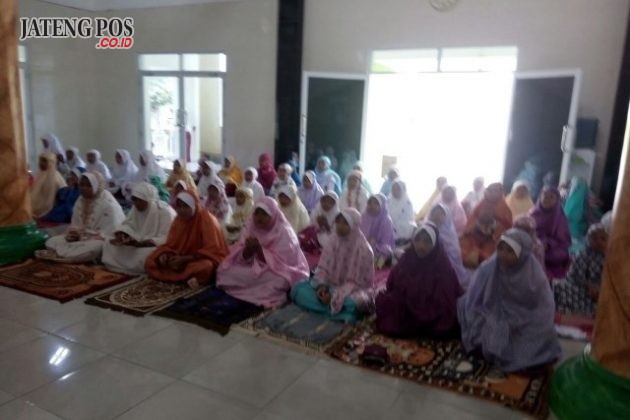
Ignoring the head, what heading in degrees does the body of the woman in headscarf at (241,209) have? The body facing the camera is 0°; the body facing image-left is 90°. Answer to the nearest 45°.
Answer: approximately 45°

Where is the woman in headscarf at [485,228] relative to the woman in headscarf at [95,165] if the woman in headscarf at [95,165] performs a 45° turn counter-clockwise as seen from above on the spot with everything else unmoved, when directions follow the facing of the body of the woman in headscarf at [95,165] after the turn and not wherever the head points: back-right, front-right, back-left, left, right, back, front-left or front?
front-left

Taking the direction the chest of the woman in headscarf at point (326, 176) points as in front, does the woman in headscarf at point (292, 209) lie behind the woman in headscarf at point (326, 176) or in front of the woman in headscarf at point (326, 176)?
in front

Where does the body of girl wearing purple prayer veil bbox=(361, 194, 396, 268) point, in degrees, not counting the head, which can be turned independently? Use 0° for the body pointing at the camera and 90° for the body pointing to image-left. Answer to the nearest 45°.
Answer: approximately 45°

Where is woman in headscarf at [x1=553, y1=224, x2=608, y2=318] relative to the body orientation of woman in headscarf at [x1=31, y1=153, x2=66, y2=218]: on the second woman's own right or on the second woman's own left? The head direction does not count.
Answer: on the second woman's own left

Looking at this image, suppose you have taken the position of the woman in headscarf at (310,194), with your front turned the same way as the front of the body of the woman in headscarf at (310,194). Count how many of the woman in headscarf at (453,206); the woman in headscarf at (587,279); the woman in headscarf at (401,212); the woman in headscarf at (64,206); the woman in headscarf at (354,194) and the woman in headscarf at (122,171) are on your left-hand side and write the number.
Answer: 4

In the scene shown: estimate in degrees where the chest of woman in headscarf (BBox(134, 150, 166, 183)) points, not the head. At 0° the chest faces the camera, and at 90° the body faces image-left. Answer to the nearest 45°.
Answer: approximately 45°

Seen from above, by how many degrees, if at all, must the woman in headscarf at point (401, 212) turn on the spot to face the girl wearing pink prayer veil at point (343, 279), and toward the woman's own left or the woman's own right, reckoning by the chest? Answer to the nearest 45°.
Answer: approximately 45° to the woman's own left

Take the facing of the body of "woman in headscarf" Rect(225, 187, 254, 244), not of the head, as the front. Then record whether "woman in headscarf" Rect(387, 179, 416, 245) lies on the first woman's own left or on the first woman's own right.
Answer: on the first woman's own left

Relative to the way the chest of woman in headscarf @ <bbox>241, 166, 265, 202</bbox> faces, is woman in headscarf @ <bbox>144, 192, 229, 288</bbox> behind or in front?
in front
